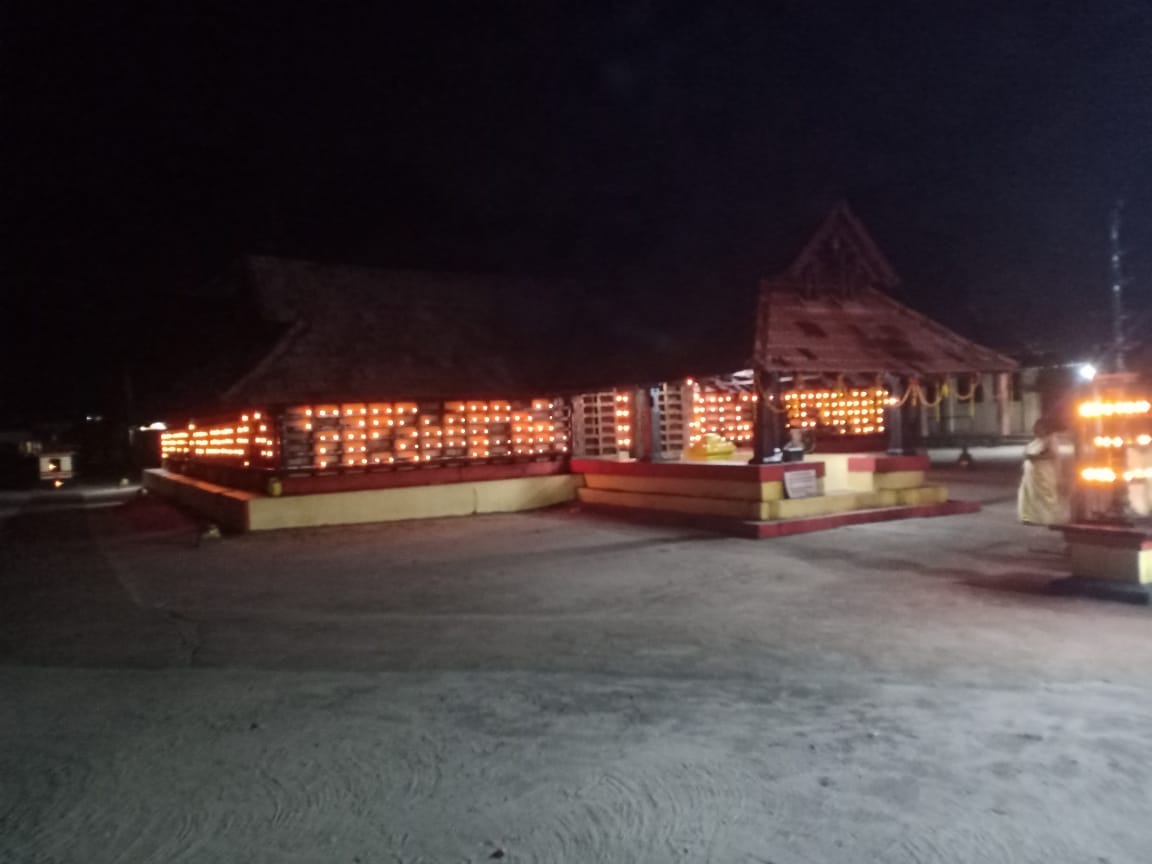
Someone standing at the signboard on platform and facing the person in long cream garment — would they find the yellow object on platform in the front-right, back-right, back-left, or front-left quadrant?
back-left

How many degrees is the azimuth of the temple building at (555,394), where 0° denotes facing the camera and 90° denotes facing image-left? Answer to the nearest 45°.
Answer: approximately 315°
